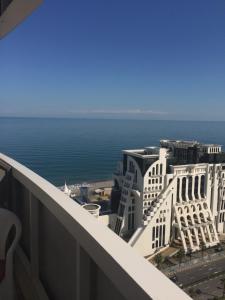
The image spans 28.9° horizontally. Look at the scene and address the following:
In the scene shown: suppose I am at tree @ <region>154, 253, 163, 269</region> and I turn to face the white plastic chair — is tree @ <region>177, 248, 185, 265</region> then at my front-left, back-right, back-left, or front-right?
back-left

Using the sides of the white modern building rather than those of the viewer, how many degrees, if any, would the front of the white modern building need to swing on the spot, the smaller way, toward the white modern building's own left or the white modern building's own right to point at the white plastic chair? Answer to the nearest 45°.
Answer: approximately 45° to the white modern building's own right
